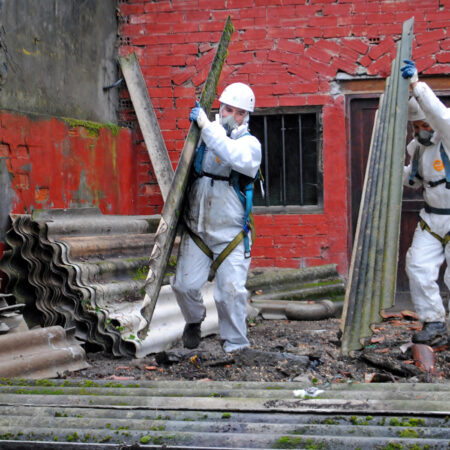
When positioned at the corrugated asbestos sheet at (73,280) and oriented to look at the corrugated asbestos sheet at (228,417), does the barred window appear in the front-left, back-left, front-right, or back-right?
back-left

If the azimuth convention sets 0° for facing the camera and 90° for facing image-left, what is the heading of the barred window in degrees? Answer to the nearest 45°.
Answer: approximately 0°

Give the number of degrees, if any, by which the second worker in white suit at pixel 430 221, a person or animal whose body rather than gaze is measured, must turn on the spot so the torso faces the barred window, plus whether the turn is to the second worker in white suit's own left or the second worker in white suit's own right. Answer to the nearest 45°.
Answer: approximately 90° to the second worker in white suit's own right

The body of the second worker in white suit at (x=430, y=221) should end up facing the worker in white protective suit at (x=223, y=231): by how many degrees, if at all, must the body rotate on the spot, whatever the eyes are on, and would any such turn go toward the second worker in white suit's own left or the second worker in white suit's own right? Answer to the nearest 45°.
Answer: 0° — they already face them

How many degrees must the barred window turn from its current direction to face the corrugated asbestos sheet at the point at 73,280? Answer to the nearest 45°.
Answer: approximately 45° to its right

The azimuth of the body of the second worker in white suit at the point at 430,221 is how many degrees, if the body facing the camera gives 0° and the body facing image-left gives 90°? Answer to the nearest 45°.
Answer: approximately 45°

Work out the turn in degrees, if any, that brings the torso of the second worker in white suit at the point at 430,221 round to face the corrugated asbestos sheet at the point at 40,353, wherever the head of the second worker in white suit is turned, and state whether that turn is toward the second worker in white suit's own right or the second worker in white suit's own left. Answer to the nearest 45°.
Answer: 0° — they already face it

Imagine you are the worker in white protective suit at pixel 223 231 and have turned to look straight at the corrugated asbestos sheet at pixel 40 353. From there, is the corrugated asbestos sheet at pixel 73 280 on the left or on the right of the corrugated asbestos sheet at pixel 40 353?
right
